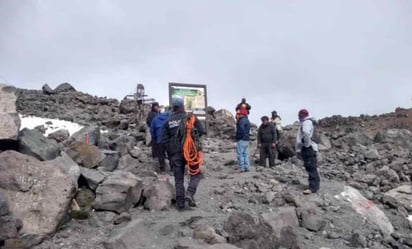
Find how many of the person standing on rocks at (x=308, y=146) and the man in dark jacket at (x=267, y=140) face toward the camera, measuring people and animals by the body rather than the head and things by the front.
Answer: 1

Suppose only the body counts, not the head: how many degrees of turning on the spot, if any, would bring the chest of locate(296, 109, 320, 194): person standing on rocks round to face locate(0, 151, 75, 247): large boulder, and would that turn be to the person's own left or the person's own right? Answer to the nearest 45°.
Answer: approximately 45° to the person's own left

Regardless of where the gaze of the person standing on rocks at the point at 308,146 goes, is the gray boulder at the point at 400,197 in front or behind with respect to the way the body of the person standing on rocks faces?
behind

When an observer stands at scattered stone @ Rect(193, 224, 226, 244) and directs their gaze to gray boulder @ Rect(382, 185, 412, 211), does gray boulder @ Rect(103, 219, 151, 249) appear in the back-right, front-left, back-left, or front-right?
back-left

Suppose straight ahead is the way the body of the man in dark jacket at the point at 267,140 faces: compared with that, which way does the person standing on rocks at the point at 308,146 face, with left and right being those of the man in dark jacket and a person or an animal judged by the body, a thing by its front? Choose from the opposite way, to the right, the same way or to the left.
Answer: to the right

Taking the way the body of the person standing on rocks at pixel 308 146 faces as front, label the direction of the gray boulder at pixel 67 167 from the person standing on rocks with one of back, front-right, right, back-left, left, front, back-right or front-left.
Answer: front-left

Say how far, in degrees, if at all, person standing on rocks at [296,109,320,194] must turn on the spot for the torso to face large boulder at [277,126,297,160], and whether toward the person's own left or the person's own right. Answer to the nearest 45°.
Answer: approximately 90° to the person's own right

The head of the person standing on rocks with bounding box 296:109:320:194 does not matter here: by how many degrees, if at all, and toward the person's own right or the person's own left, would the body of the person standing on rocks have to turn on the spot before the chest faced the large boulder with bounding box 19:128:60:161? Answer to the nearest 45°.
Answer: approximately 45° to the person's own left

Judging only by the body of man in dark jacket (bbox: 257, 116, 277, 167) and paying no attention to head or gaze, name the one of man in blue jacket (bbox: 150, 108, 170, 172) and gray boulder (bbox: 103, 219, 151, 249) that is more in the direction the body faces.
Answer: the gray boulder

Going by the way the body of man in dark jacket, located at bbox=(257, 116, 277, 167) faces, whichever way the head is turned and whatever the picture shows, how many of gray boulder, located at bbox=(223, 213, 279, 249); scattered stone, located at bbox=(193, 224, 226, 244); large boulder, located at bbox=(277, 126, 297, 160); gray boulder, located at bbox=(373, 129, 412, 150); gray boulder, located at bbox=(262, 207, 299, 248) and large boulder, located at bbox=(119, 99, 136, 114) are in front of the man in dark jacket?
3

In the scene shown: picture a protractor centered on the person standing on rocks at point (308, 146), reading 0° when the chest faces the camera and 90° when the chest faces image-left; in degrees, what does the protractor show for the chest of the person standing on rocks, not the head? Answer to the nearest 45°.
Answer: approximately 90°

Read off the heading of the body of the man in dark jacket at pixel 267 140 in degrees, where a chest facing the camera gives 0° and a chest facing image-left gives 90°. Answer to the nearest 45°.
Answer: approximately 0°

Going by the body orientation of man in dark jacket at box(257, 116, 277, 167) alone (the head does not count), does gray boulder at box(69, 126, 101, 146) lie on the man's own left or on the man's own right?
on the man's own right

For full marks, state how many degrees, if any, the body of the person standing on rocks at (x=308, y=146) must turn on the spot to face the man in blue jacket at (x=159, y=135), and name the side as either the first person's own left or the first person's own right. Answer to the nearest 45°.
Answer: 0° — they already face them

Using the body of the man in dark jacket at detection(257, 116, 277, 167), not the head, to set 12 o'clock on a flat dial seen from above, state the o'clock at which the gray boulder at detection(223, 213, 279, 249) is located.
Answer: The gray boulder is roughly at 12 o'clock from the man in dark jacket.

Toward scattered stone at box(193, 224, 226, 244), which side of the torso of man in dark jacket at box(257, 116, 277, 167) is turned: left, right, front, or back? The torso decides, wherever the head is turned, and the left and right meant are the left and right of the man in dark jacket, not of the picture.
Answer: front

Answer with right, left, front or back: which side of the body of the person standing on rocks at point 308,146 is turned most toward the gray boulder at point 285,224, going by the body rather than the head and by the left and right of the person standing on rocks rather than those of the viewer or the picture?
left
